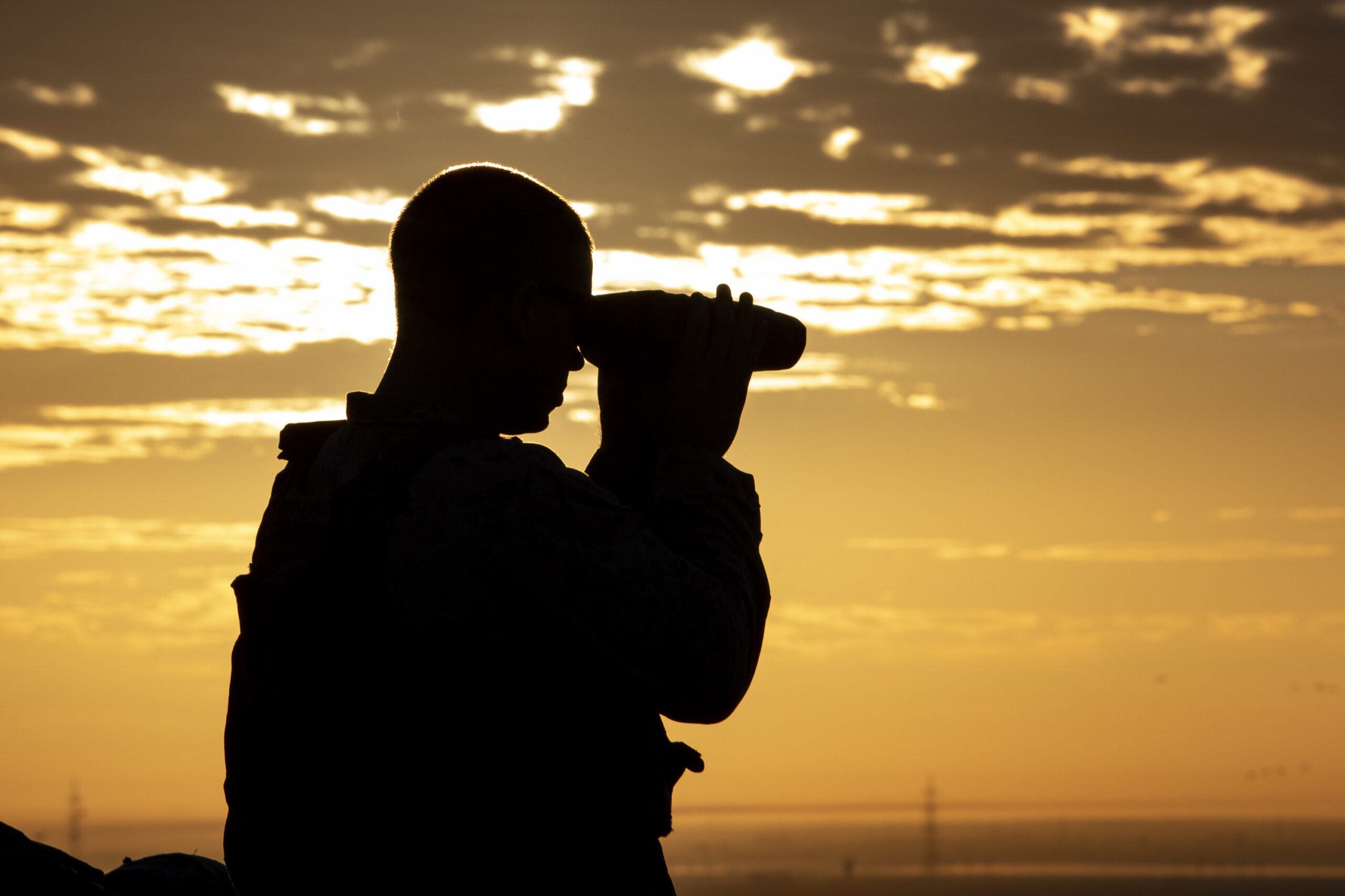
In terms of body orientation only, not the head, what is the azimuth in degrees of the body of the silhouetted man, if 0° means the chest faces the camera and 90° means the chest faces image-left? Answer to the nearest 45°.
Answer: approximately 225°

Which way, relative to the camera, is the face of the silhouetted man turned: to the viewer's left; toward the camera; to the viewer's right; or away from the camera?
to the viewer's right
